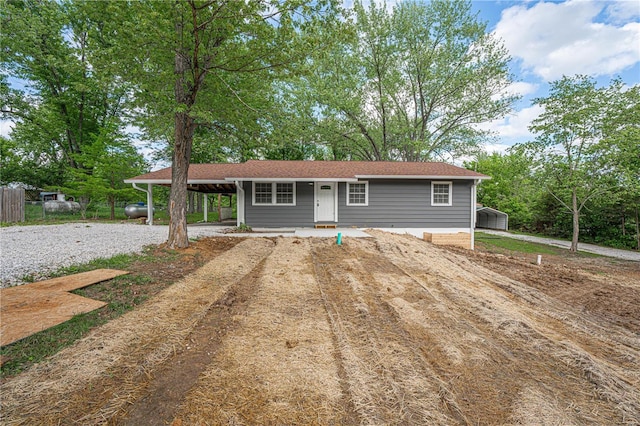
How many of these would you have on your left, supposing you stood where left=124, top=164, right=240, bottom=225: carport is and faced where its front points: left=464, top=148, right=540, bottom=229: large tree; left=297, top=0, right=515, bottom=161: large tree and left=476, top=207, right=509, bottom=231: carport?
3

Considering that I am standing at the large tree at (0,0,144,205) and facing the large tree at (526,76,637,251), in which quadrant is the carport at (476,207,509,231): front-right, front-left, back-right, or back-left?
front-left

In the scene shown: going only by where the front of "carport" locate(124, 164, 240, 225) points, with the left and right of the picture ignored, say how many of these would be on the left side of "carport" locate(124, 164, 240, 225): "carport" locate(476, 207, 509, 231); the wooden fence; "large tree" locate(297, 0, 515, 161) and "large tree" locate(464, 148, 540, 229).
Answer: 3

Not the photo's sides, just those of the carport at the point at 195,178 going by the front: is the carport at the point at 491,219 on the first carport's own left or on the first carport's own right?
on the first carport's own left

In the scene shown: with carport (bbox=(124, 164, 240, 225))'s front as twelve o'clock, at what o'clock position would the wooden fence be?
The wooden fence is roughly at 4 o'clock from the carport.

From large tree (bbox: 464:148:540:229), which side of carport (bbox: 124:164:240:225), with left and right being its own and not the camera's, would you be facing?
left

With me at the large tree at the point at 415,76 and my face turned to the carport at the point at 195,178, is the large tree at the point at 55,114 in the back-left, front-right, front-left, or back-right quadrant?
front-right

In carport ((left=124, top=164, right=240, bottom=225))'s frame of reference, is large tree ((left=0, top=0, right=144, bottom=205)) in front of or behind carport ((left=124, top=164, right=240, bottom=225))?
behind

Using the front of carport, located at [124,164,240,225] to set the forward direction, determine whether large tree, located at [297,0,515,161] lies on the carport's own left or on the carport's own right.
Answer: on the carport's own left

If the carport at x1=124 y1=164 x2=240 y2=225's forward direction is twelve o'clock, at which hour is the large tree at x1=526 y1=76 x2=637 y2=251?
The large tree is roughly at 10 o'clock from the carport.

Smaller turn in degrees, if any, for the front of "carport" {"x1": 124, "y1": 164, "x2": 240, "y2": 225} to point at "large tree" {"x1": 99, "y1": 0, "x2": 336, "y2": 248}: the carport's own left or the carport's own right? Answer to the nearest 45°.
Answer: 0° — it already faces it

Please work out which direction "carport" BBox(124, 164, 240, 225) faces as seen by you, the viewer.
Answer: facing the viewer

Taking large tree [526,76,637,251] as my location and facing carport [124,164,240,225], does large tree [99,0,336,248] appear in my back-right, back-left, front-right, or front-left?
front-left

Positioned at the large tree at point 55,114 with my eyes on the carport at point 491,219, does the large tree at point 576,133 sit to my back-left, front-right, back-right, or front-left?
front-right
